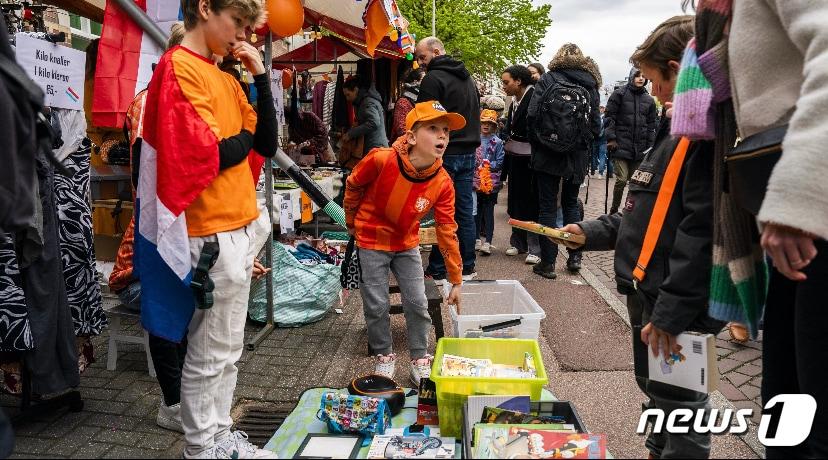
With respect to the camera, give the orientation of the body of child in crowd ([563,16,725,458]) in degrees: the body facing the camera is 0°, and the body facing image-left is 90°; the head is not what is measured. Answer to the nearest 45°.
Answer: approximately 90°

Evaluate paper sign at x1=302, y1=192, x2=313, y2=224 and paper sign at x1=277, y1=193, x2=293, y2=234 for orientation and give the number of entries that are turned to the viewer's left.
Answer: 0

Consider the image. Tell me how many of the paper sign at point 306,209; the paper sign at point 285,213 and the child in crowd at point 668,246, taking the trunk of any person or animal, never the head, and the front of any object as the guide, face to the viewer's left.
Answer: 1

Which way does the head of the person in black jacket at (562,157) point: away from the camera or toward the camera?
away from the camera

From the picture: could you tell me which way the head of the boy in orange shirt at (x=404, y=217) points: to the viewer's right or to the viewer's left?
to the viewer's right

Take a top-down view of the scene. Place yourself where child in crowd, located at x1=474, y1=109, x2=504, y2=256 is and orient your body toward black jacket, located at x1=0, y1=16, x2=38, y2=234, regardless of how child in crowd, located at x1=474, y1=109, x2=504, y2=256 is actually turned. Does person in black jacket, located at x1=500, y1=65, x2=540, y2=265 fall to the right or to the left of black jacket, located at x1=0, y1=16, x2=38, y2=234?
left

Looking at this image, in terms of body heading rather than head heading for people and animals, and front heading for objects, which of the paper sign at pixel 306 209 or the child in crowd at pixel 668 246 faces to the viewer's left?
the child in crowd

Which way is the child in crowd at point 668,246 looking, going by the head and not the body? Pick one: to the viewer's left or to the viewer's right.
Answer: to the viewer's left

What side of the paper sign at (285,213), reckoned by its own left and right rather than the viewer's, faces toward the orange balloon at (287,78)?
back

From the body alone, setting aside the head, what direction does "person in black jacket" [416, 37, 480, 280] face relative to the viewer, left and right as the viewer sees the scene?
facing away from the viewer and to the left of the viewer

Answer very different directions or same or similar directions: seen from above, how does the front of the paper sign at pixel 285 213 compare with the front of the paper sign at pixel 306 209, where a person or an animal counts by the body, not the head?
same or similar directions

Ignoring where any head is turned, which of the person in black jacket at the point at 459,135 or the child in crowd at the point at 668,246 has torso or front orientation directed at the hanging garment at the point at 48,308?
the child in crowd

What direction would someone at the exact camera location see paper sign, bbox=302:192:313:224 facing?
facing the viewer
